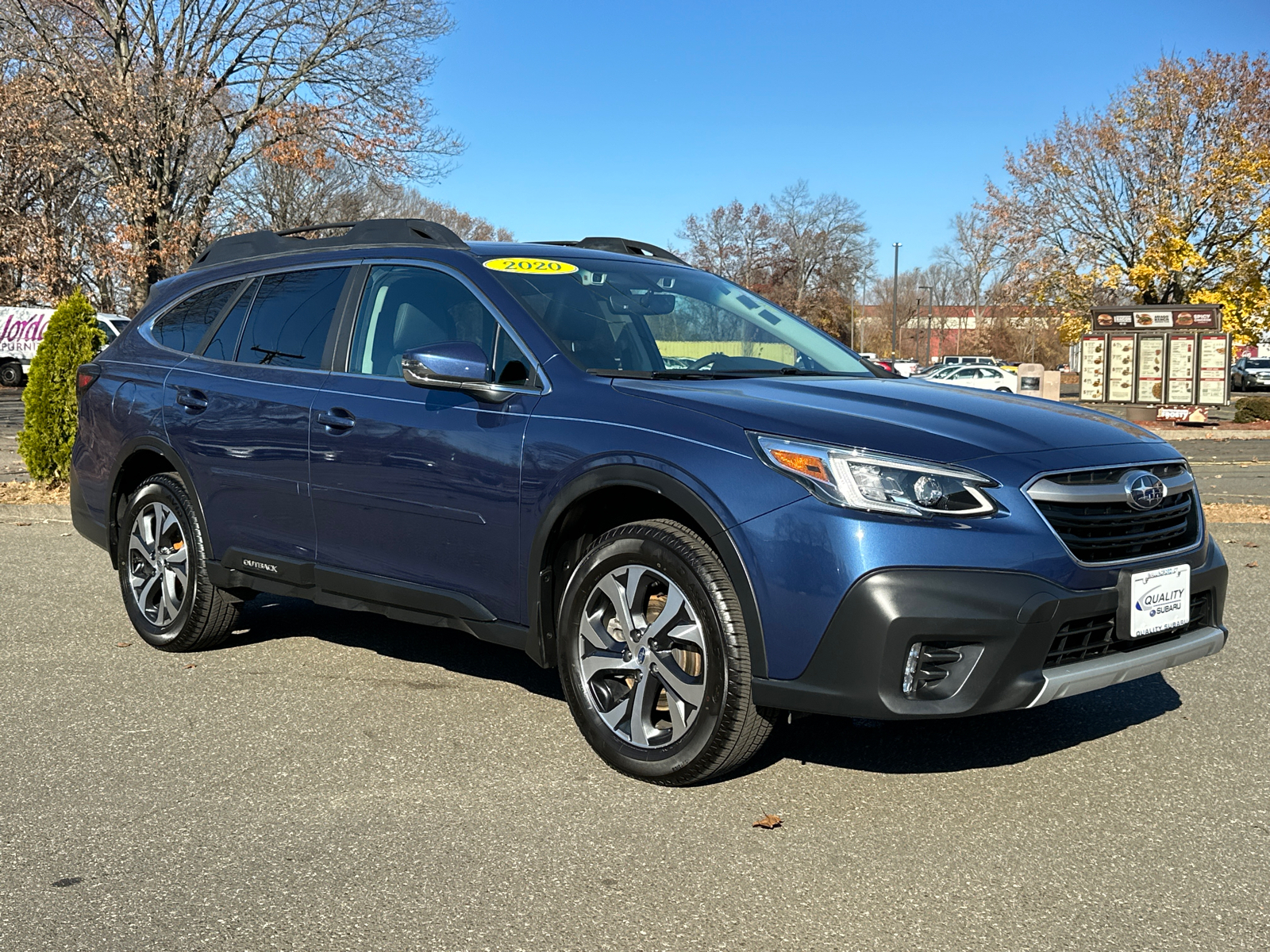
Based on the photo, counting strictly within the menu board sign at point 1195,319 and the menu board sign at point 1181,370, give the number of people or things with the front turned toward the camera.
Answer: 2

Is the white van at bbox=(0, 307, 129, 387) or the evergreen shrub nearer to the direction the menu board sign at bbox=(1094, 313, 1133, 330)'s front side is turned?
the evergreen shrub

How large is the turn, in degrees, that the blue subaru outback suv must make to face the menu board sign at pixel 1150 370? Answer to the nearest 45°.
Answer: approximately 90° to its left

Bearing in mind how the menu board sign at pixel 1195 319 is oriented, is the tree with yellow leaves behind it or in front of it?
behind

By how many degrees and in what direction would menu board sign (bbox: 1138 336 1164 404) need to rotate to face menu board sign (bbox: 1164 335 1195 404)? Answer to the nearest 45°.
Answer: approximately 90° to its left

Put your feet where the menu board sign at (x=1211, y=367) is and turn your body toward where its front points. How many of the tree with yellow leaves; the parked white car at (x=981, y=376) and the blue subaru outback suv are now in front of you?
1
